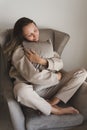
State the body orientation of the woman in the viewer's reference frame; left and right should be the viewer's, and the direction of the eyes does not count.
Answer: facing the viewer and to the right of the viewer
